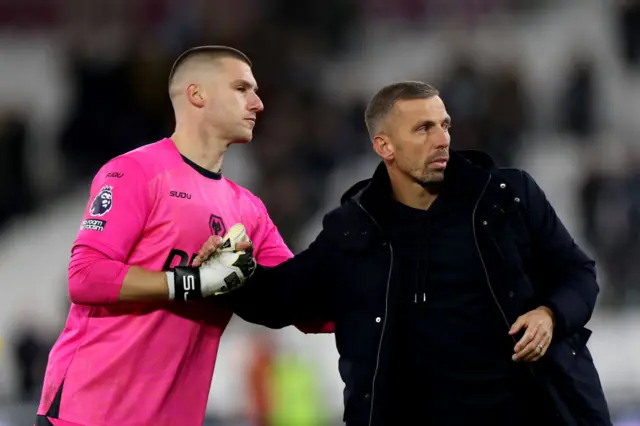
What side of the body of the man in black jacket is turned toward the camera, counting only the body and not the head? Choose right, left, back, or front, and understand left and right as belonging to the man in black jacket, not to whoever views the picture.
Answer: front

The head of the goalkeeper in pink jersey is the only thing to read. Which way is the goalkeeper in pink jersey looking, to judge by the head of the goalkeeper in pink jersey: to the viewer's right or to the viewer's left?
to the viewer's right

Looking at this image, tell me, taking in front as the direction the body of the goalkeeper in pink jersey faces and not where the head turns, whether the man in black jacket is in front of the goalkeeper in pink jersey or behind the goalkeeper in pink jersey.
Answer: in front

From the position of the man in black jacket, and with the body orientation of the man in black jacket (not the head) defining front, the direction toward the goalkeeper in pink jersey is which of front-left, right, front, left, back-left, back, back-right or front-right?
right

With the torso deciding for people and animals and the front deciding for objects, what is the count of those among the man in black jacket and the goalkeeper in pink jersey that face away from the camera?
0

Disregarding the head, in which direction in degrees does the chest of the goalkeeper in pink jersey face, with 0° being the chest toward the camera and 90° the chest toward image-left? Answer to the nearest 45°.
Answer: approximately 315°
